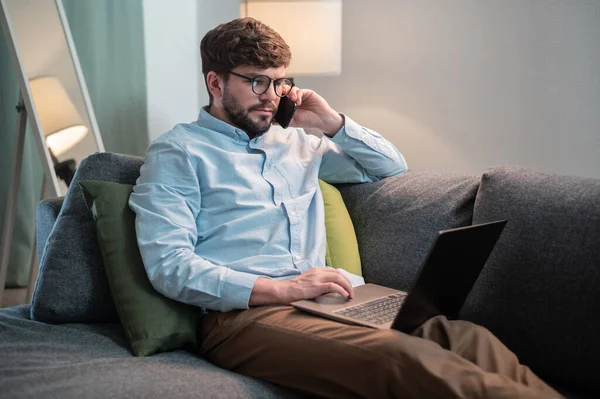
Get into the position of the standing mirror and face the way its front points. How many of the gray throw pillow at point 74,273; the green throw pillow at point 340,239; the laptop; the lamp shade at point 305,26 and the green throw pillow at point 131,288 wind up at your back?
0

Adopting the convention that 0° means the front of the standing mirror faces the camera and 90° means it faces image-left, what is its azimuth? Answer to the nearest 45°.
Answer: approximately 315°

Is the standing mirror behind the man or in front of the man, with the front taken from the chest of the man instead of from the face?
behind

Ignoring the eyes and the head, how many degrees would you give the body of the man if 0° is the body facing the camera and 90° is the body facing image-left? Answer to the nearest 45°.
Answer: approximately 315°

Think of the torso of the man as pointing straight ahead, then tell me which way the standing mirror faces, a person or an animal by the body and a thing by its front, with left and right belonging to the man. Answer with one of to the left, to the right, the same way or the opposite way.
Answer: the same way

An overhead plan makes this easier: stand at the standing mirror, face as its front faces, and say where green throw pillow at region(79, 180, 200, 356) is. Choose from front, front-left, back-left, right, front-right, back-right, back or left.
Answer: front-right

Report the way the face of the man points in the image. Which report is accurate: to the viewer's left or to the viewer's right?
to the viewer's right

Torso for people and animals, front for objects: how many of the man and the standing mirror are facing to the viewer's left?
0

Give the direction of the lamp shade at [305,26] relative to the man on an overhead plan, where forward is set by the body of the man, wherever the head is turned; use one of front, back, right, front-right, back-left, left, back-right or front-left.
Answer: back-left
